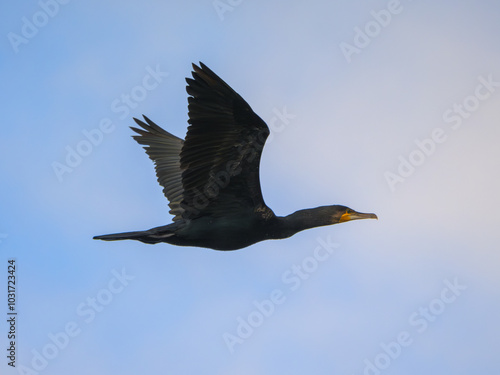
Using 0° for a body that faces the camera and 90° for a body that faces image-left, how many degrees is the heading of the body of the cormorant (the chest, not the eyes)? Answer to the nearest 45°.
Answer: approximately 270°
